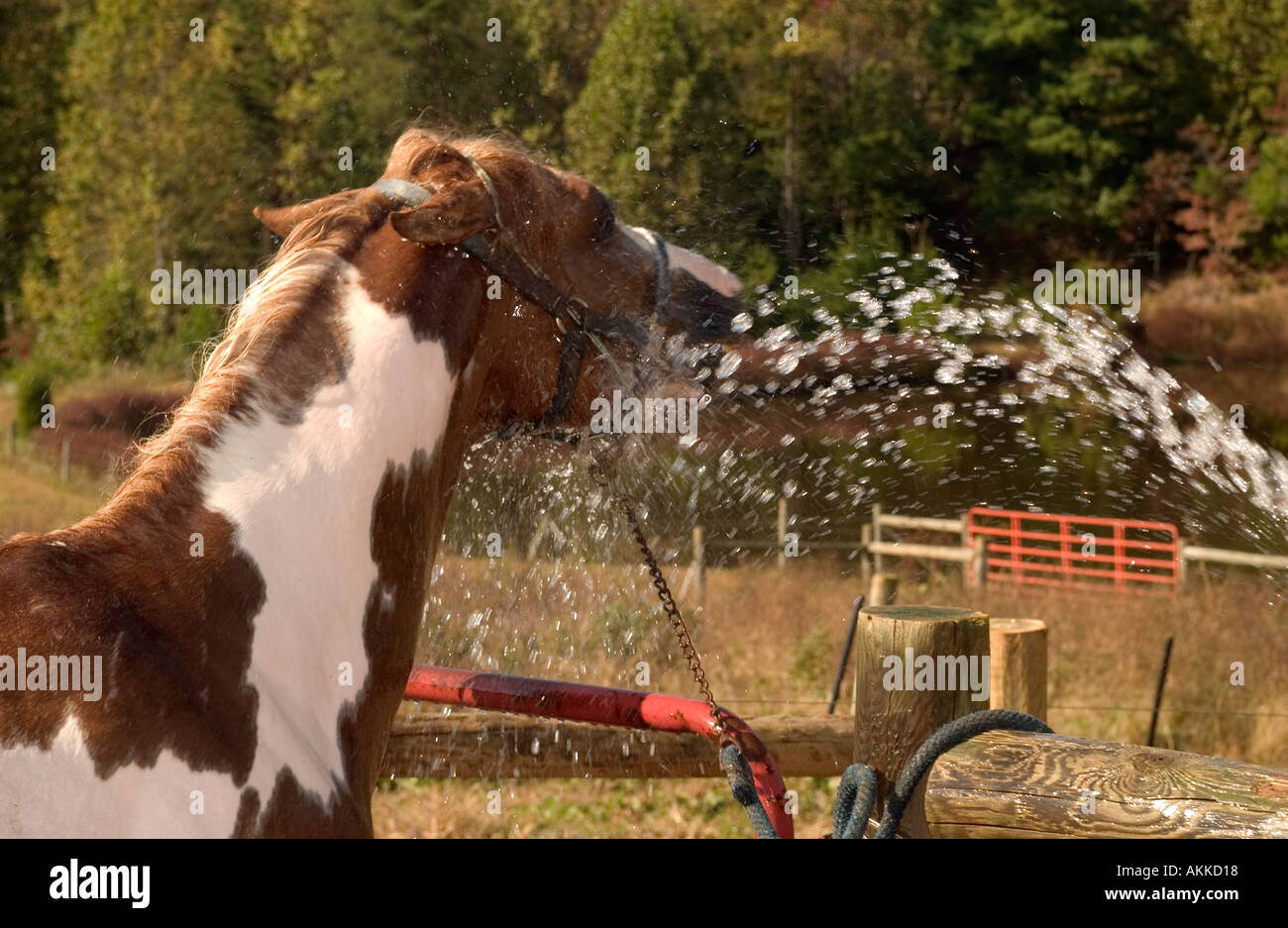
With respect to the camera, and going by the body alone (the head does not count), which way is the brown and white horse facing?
to the viewer's right

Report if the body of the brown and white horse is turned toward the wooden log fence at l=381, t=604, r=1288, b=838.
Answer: yes

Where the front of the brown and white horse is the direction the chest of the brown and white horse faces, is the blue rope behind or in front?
in front

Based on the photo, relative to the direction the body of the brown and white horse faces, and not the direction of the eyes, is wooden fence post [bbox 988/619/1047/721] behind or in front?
in front

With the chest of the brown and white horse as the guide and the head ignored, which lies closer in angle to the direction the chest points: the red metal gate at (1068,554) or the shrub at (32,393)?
the red metal gate

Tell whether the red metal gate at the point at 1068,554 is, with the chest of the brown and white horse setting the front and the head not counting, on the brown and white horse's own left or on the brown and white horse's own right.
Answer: on the brown and white horse's own left
